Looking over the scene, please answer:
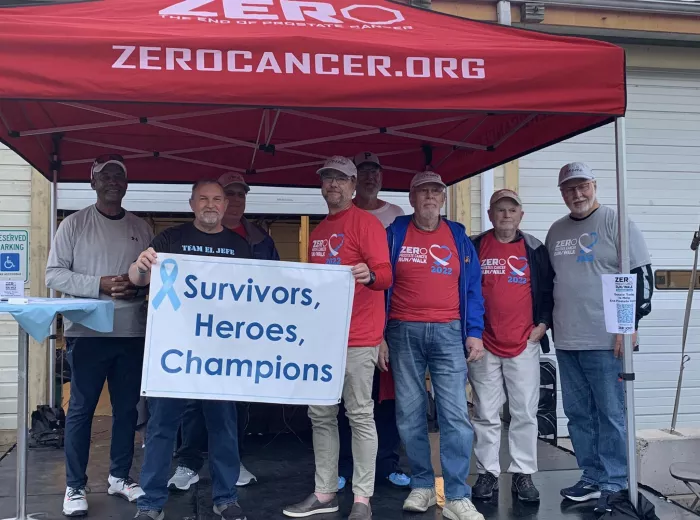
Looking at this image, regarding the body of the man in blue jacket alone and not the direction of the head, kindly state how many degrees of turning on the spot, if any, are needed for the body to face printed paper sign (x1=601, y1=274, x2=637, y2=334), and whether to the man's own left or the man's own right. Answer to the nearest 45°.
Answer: approximately 90° to the man's own left

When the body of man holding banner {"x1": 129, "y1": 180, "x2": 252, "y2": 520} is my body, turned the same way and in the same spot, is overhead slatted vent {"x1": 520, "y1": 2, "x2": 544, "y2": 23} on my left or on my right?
on my left
